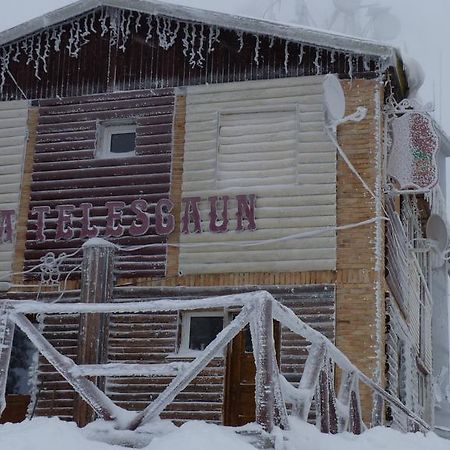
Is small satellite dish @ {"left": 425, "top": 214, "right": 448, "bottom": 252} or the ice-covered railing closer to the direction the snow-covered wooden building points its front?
the ice-covered railing

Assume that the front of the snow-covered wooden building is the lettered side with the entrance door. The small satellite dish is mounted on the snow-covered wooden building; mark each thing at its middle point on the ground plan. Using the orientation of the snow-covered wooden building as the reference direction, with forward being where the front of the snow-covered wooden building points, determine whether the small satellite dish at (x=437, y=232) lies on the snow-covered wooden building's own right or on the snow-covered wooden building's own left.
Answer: on the snow-covered wooden building's own left

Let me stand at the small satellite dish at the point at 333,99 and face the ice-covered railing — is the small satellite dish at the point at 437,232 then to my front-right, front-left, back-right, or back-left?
back-left

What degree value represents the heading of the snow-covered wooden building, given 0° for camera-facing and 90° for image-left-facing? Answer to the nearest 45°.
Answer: approximately 0°

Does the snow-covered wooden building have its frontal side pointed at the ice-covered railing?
yes
